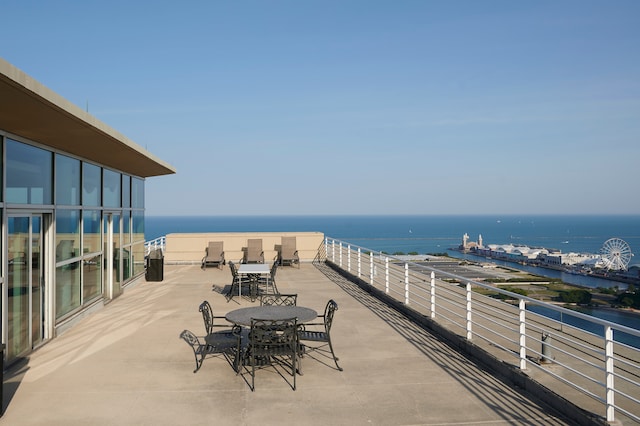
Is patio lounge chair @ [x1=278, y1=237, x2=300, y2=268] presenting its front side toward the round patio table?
yes

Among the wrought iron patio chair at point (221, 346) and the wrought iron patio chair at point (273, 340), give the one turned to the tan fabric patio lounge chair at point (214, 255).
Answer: the wrought iron patio chair at point (273, 340)

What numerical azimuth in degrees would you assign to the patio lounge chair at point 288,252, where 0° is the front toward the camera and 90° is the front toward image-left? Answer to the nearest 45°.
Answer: approximately 0°

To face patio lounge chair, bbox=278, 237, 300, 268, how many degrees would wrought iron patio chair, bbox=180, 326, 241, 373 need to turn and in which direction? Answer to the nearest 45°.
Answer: approximately 90° to its left

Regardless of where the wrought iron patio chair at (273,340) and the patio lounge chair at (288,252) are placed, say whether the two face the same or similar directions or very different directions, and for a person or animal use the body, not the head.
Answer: very different directions

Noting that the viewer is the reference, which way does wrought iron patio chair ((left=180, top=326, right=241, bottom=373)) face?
facing to the right of the viewer

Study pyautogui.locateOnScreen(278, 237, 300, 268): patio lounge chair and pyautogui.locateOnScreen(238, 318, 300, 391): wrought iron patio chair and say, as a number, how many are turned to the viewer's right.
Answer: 0

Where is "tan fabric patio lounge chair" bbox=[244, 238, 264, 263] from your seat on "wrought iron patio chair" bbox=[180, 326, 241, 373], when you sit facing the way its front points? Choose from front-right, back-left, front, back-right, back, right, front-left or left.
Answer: left

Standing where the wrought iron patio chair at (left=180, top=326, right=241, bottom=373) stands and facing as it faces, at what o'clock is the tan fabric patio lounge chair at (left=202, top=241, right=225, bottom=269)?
the tan fabric patio lounge chair at (left=202, top=241, right=225, bottom=269) is roughly at 9 o'clock from the wrought iron patio chair at (left=180, top=326, right=241, bottom=373).

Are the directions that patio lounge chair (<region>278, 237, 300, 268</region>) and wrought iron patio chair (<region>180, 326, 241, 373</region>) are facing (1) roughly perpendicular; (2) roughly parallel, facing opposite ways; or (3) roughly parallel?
roughly perpendicular

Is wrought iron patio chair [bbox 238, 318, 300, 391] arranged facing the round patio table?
yes

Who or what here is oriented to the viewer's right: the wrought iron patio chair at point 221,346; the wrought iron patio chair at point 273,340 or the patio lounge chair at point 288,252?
the wrought iron patio chair at point 221,346

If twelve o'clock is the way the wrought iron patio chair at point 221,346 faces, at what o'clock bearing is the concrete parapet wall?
The concrete parapet wall is roughly at 9 o'clock from the wrought iron patio chair.

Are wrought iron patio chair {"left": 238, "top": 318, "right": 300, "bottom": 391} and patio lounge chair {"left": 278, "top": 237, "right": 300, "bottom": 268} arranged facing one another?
yes

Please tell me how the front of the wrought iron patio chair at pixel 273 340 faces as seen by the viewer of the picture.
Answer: facing away from the viewer

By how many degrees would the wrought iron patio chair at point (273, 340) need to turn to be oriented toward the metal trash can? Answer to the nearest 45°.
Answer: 0° — it already faces it

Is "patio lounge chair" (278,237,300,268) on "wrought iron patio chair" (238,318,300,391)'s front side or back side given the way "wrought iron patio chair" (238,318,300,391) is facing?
on the front side
